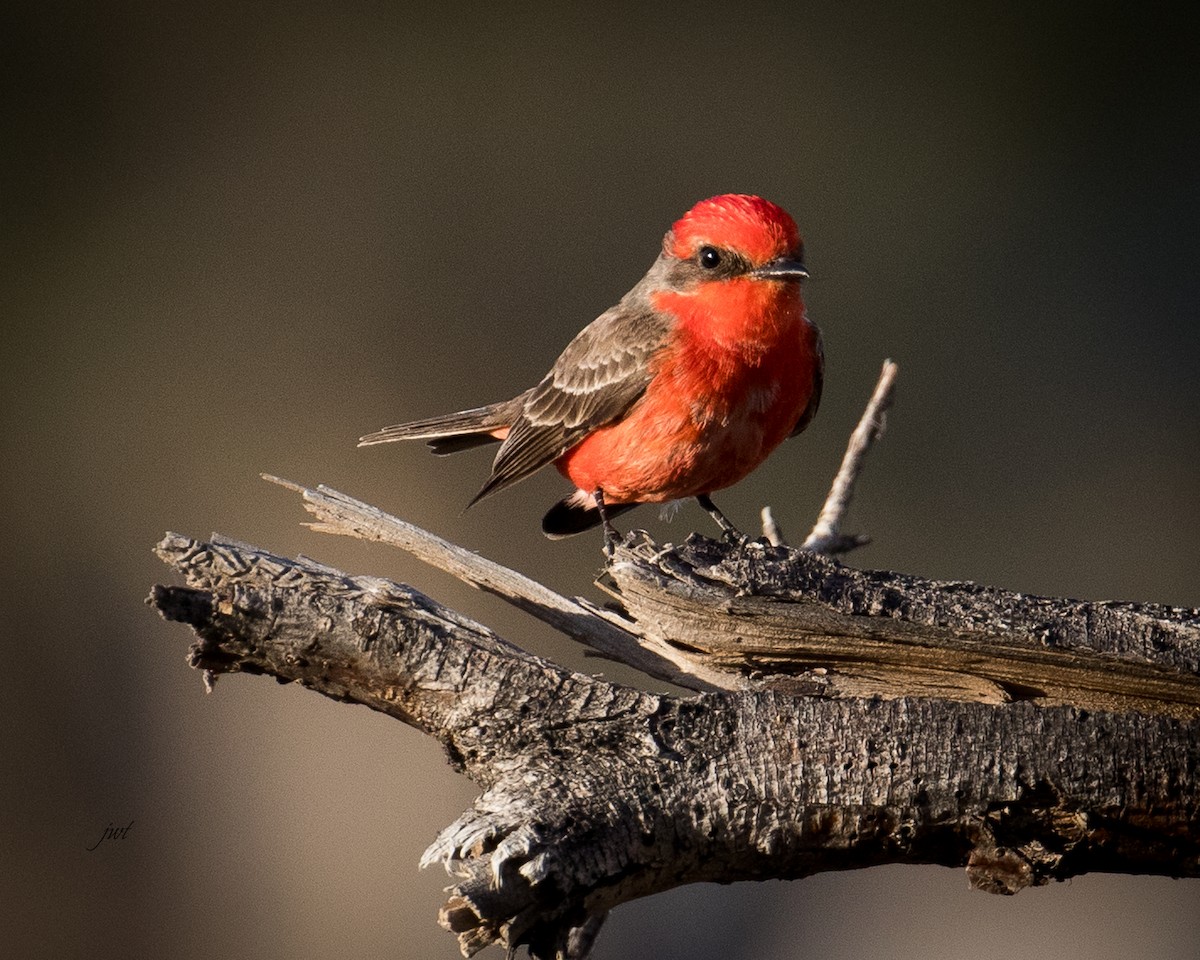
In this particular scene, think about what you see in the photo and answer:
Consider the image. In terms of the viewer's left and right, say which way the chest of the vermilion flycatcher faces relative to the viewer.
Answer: facing the viewer and to the right of the viewer
